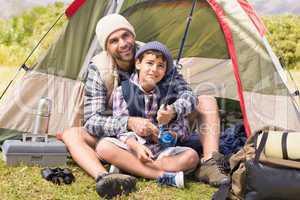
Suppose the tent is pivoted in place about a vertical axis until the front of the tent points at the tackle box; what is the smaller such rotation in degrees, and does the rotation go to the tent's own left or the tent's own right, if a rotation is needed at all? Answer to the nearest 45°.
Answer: approximately 45° to the tent's own right

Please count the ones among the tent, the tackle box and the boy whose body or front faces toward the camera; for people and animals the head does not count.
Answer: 3

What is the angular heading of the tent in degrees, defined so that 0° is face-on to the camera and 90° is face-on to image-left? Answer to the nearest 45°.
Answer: approximately 0°

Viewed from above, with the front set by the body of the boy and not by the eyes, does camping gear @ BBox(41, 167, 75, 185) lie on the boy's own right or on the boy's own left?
on the boy's own right

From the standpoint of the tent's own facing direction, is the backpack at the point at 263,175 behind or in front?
in front

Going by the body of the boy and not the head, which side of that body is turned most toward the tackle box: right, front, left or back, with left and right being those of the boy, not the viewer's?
right
